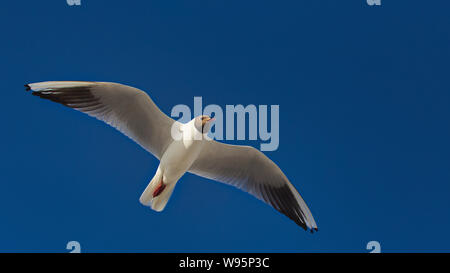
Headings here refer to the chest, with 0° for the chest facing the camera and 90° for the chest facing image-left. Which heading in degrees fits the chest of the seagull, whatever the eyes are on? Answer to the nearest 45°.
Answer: approximately 315°
